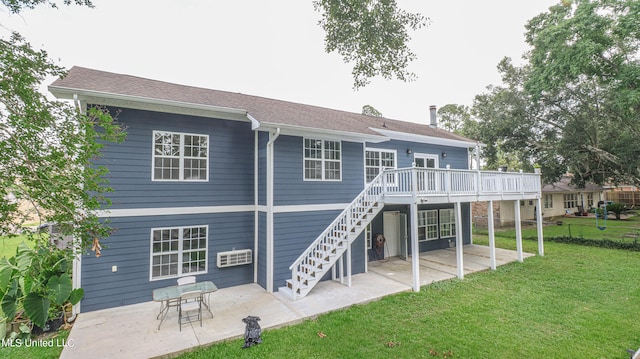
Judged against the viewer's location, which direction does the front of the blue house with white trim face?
facing away from the viewer and to the left of the viewer

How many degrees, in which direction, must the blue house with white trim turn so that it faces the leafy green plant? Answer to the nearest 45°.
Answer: approximately 90° to its left

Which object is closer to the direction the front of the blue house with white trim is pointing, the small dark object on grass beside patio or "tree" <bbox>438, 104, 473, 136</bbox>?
the tree

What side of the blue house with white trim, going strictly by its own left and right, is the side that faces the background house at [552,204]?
right

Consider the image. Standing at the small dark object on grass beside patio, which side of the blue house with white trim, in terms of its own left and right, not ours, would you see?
back

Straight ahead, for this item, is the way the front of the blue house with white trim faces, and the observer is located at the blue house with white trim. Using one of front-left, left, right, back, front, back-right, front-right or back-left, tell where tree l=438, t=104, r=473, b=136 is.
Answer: right

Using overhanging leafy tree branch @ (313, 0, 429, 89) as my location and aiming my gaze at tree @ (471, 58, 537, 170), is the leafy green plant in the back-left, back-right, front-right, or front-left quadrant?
back-left

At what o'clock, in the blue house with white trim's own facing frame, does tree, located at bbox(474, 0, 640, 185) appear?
The tree is roughly at 4 o'clock from the blue house with white trim.

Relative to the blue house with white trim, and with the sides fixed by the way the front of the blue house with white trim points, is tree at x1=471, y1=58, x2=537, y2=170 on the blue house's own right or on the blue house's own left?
on the blue house's own right

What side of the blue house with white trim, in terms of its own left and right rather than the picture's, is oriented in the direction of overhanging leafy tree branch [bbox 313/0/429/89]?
back
